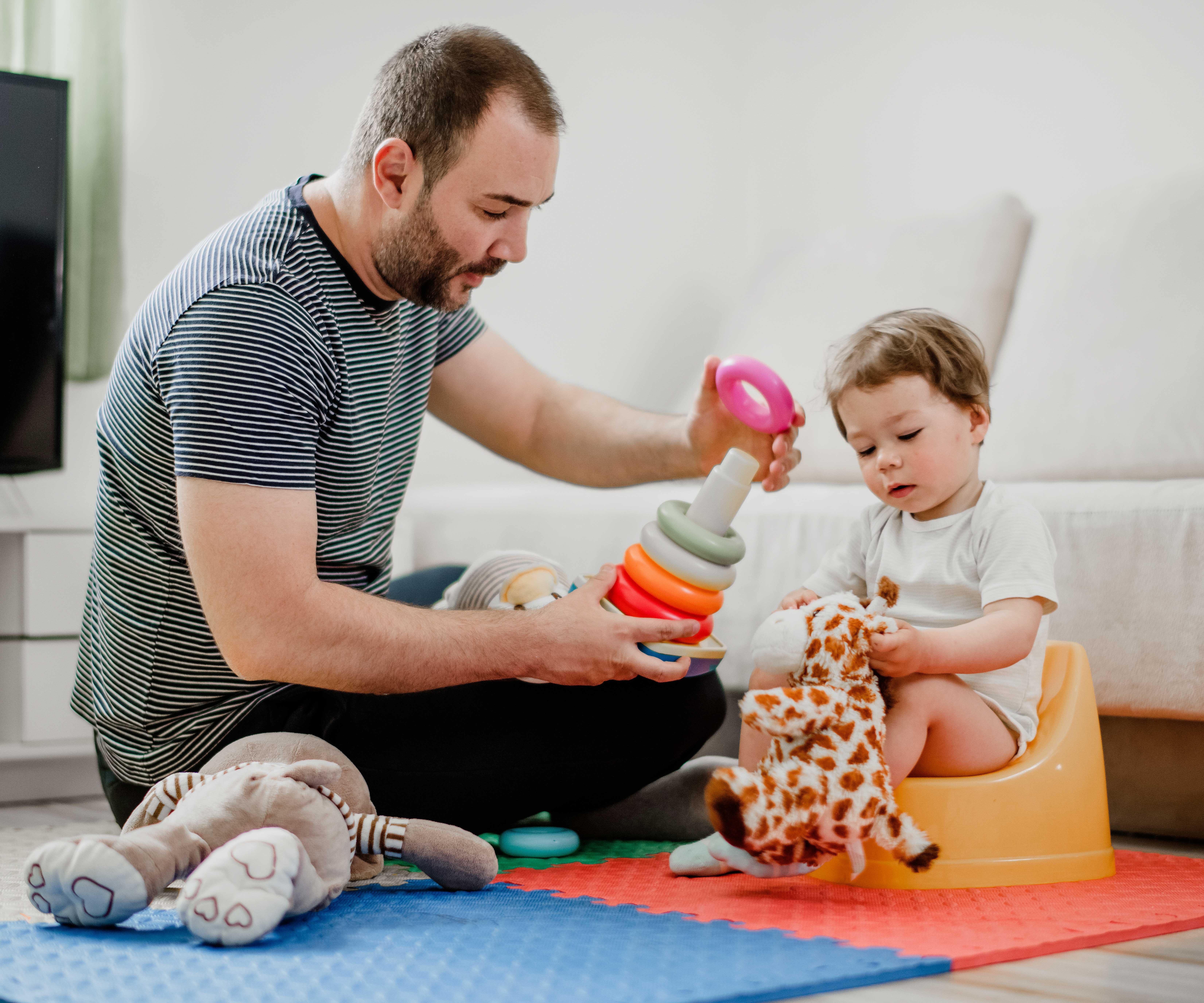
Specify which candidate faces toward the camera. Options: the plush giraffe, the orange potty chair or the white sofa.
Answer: the white sofa

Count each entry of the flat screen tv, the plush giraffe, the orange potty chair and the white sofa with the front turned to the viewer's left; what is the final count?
2

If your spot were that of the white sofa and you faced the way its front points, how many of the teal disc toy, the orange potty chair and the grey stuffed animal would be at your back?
0

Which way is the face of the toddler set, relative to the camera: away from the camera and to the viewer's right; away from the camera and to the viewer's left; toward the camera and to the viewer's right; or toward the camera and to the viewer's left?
toward the camera and to the viewer's left

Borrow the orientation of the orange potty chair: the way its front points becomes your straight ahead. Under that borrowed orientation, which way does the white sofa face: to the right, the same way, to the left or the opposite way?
to the left

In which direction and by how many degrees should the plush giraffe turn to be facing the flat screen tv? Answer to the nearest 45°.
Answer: approximately 45° to its right

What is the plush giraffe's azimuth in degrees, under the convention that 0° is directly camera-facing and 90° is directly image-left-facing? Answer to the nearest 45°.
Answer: approximately 90°

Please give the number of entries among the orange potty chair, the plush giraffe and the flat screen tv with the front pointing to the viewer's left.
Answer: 2

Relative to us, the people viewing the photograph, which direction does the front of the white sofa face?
facing the viewer

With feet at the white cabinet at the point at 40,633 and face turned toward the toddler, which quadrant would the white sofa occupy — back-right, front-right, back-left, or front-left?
front-left

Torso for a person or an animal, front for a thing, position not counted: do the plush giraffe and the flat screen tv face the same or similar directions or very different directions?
very different directions

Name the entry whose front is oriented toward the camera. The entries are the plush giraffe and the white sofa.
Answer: the white sofa

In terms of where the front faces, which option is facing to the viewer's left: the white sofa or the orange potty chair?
the orange potty chair

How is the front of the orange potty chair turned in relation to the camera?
facing to the left of the viewer

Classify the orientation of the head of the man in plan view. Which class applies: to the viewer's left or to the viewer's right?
to the viewer's right
